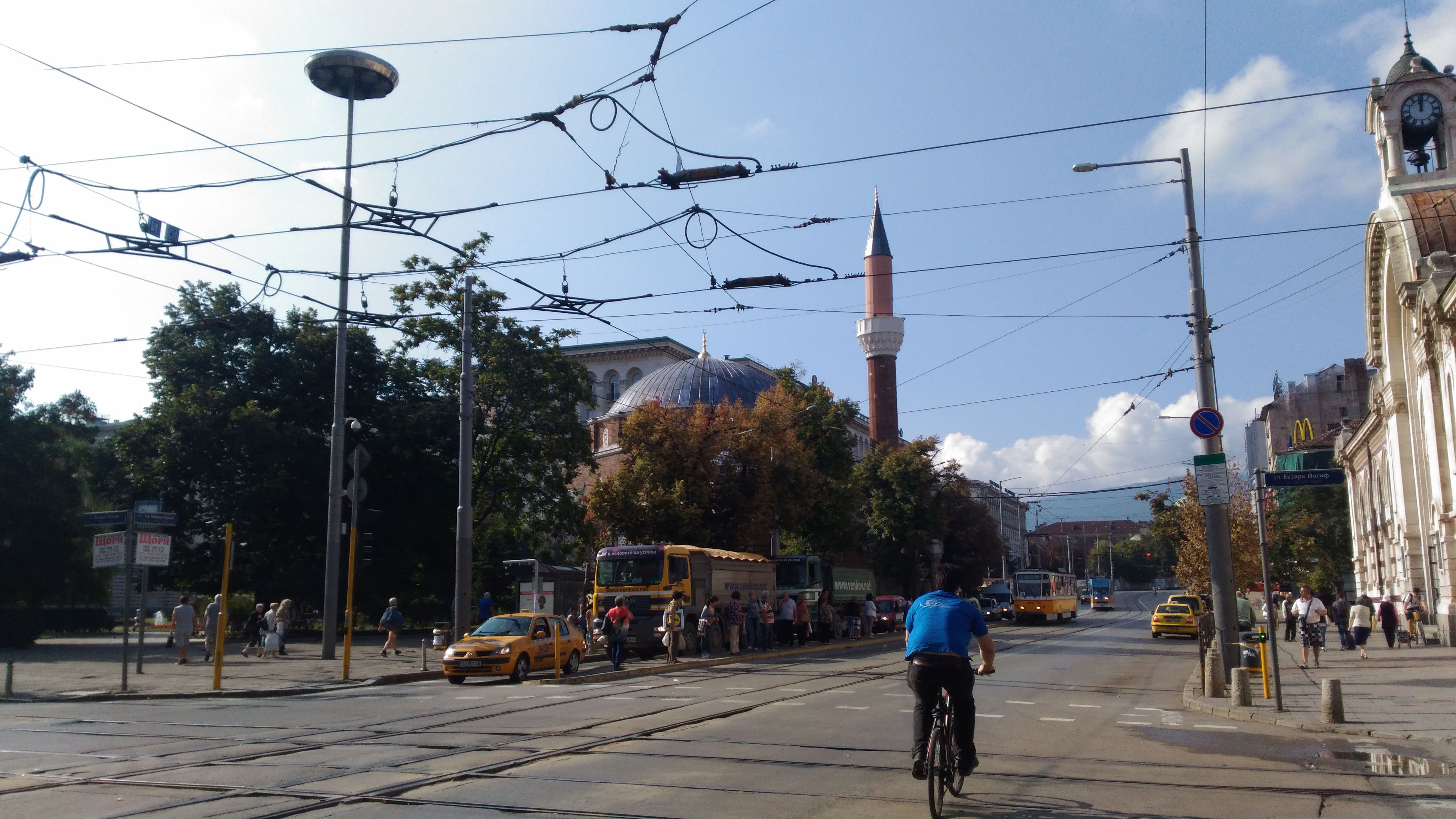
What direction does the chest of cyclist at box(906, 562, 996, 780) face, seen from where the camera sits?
away from the camera

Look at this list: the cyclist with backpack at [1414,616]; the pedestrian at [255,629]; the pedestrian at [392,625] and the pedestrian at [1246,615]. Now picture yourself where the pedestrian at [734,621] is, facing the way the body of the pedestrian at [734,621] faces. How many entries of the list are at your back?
2

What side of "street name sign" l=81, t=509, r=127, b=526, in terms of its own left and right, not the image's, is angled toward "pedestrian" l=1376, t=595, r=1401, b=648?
left

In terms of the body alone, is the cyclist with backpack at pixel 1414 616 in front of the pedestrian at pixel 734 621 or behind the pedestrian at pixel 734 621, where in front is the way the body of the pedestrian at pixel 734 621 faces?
in front

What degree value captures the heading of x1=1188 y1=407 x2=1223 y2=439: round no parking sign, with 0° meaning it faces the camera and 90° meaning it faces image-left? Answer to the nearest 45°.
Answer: approximately 0°

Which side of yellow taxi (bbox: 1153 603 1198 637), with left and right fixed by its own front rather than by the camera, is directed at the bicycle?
back

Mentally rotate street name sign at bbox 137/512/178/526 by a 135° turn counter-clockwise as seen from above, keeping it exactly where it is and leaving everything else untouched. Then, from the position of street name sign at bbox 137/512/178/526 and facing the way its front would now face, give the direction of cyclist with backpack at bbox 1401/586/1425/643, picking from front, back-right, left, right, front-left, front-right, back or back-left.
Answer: front-right

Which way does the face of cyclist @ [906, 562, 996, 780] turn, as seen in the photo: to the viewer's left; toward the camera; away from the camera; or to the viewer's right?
away from the camera
